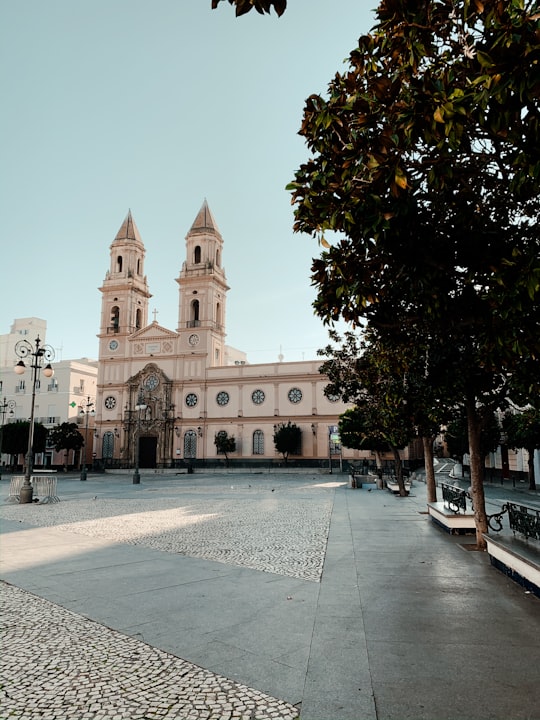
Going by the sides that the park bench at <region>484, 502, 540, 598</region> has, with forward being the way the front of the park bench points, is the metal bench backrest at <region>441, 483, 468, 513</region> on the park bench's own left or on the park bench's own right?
on the park bench's own right

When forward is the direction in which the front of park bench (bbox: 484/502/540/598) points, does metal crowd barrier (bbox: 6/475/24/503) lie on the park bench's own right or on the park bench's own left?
on the park bench's own right

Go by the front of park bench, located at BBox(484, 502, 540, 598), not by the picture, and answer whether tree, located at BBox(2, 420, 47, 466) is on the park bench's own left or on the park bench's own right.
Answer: on the park bench's own right

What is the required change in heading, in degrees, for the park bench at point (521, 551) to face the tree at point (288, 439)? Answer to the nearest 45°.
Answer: approximately 90° to its right

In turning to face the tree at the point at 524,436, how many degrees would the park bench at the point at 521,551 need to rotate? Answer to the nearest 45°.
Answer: approximately 135° to its right

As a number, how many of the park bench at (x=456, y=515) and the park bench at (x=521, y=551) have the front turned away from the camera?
0

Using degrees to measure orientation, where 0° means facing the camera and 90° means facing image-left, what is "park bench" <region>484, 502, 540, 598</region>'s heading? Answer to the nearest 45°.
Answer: approximately 45°

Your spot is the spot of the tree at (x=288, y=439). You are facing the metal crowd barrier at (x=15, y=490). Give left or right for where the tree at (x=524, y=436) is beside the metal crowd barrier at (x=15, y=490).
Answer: left

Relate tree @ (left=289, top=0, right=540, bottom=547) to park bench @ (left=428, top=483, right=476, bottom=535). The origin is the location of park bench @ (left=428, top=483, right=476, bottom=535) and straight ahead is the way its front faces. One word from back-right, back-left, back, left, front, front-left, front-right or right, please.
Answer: front-left

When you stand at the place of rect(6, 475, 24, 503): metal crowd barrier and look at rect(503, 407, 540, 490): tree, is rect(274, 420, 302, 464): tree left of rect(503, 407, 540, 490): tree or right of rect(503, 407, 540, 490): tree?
left

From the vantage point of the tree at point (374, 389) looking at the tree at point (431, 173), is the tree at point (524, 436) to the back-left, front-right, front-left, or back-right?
back-left

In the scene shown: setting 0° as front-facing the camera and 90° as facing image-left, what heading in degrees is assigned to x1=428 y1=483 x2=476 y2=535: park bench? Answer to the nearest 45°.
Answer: approximately 45°
